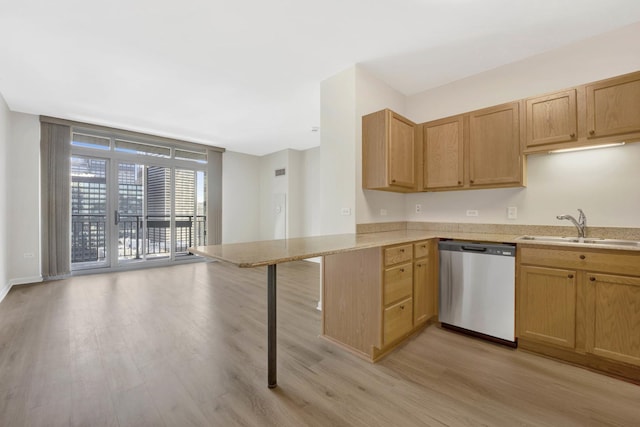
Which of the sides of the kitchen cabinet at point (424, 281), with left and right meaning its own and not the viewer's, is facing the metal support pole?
right

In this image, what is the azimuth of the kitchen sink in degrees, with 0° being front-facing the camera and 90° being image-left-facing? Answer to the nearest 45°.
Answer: approximately 0°

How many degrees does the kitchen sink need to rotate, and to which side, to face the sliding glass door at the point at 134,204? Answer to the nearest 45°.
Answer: approximately 90° to its right

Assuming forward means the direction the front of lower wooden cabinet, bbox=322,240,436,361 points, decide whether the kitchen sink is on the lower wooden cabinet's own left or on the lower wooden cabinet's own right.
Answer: on the lower wooden cabinet's own left

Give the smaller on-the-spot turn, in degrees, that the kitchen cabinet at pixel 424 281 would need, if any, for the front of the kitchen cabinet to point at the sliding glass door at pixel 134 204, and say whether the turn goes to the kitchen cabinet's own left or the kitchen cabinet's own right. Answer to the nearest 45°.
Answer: approximately 135° to the kitchen cabinet's own right

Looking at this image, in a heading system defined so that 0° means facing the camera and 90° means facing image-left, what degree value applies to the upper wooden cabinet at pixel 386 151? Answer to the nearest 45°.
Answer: approximately 315°

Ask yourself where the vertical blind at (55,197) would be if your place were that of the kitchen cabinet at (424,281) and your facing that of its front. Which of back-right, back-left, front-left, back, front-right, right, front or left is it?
back-right
